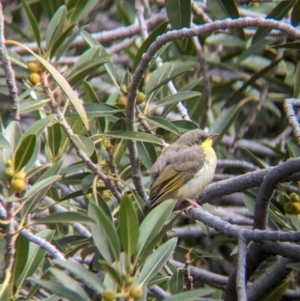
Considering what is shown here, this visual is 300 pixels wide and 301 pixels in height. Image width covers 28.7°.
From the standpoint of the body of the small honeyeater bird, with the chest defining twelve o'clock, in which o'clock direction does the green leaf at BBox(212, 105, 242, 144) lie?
The green leaf is roughly at 10 o'clock from the small honeyeater bird.

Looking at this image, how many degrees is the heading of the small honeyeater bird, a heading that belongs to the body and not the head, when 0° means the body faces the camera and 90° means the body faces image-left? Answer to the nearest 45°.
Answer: approximately 270°

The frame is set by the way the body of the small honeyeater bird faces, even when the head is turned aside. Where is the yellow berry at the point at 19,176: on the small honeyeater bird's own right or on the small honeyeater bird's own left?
on the small honeyeater bird's own right

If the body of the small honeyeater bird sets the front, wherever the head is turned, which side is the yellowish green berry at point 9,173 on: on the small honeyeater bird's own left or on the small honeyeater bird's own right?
on the small honeyeater bird's own right

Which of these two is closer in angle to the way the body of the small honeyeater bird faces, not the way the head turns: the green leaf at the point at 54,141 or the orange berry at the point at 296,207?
the orange berry

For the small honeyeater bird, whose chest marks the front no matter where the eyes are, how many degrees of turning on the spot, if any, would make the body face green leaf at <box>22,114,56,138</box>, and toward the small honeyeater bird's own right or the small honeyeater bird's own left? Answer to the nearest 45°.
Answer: approximately 135° to the small honeyeater bird's own right
